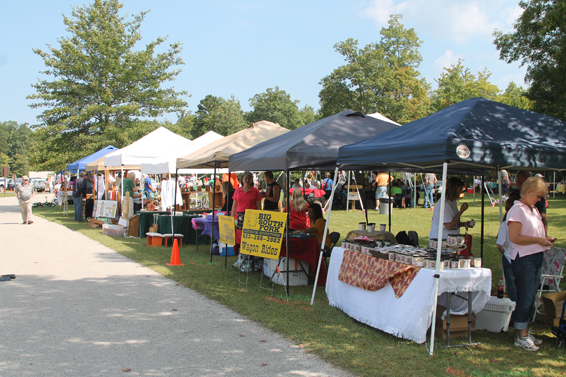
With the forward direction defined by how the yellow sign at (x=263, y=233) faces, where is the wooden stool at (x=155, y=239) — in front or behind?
behind

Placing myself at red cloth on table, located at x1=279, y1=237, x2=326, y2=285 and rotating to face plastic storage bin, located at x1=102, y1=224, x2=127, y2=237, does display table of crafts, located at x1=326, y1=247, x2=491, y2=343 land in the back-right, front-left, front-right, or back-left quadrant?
back-left
